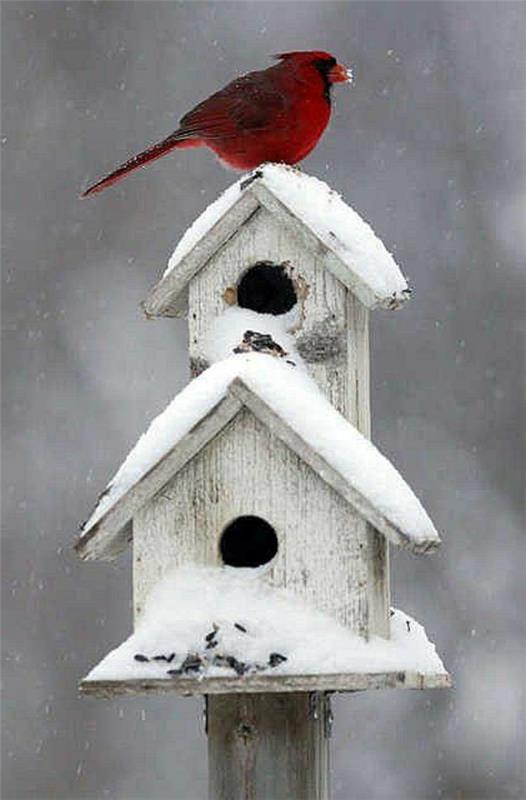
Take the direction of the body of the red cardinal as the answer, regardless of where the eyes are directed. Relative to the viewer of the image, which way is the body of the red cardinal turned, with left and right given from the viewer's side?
facing to the right of the viewer

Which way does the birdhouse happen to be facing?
toward the camera
